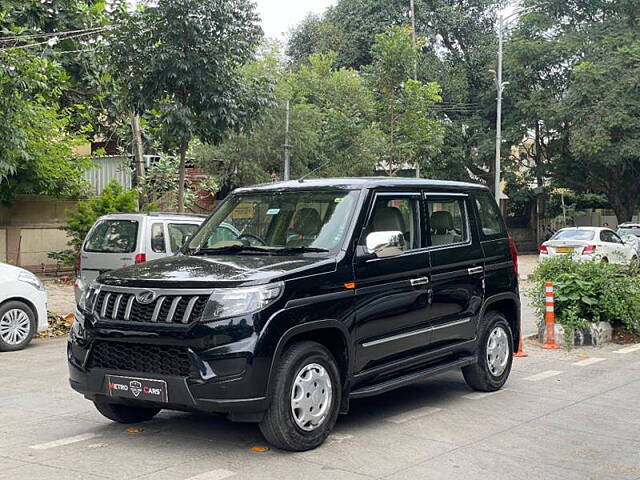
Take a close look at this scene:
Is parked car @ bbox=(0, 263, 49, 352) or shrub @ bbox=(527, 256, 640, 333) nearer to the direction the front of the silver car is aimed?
the shrub

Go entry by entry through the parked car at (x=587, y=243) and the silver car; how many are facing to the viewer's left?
0

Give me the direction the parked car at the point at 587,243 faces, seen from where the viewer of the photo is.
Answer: facing away from the viewer and to the right of the viewer

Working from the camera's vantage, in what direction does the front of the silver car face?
facing away from the viewer and to the right of the viewer

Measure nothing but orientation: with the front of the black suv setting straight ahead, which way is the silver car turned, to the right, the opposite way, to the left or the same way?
the opposite way

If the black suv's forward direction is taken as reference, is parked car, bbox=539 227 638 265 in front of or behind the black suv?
behind

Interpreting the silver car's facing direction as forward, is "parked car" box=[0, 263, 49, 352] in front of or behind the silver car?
behind

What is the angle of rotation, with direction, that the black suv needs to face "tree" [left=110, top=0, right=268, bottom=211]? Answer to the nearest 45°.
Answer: approximately 135° to its right
